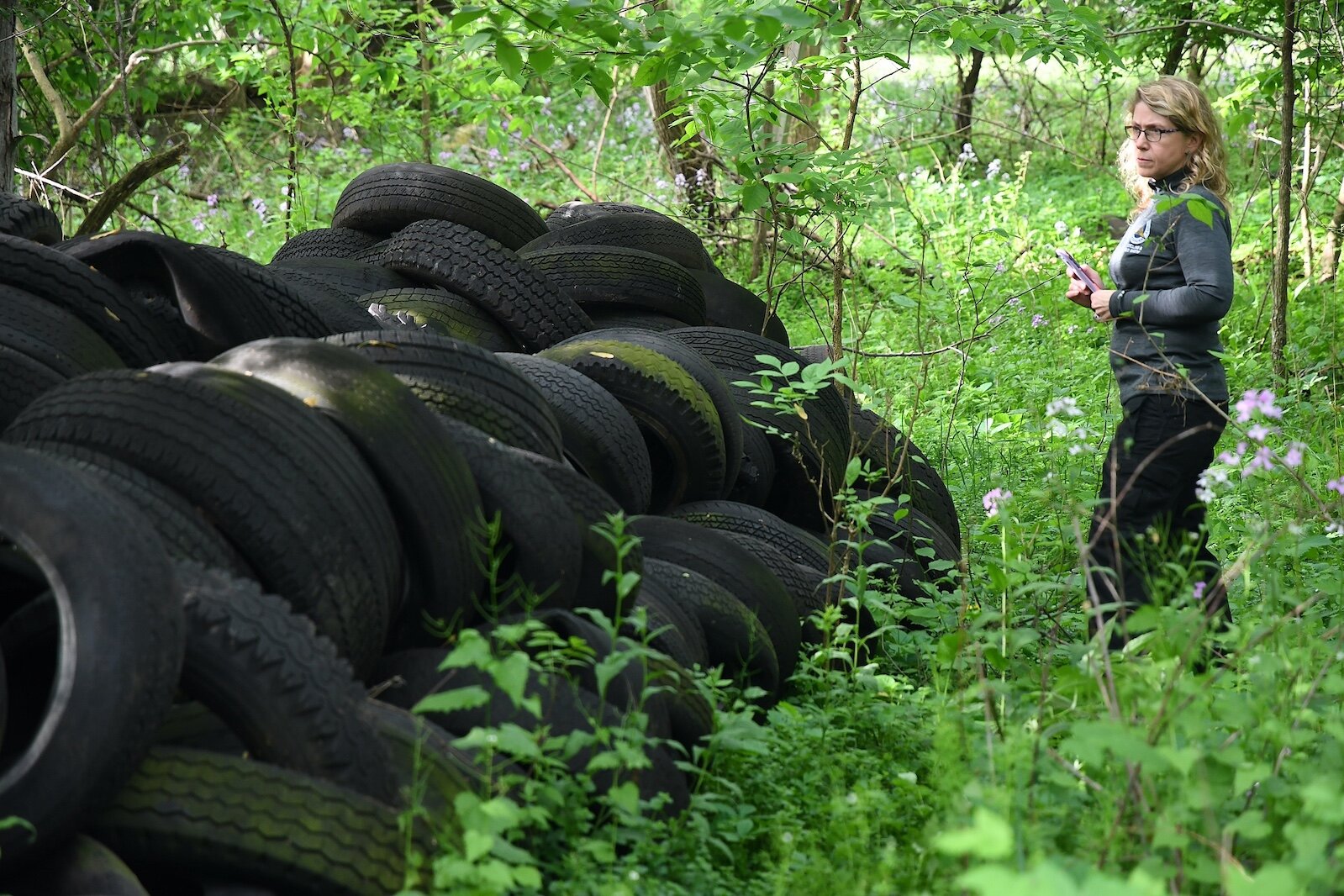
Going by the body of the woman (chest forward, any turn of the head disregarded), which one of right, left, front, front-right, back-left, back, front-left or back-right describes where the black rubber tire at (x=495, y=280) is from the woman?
front-right

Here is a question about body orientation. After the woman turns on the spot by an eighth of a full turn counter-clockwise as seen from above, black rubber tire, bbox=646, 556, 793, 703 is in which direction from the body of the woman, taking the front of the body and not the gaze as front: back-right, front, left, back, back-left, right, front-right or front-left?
front-right

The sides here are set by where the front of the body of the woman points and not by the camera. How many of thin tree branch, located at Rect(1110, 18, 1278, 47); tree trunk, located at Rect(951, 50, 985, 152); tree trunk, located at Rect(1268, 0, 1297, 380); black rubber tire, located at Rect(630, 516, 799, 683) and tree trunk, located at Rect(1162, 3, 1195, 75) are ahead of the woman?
1

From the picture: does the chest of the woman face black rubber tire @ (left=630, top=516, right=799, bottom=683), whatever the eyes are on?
yes

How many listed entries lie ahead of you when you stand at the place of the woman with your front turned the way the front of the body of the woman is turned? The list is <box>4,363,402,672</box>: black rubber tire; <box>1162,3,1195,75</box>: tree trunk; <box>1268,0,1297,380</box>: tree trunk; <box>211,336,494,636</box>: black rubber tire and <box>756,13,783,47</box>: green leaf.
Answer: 3

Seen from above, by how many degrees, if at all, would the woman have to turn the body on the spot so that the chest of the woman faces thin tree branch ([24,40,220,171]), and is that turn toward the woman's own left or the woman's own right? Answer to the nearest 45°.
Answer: approximately 45° to the woman's own right

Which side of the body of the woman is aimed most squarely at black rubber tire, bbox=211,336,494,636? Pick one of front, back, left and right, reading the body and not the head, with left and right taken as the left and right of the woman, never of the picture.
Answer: front

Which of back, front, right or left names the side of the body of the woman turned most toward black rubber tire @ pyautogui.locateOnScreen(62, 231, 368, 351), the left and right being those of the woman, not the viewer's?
front

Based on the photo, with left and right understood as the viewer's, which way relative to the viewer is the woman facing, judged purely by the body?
facing the viewer and to the left of the viewer

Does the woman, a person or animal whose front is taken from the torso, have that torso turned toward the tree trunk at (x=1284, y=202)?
no
